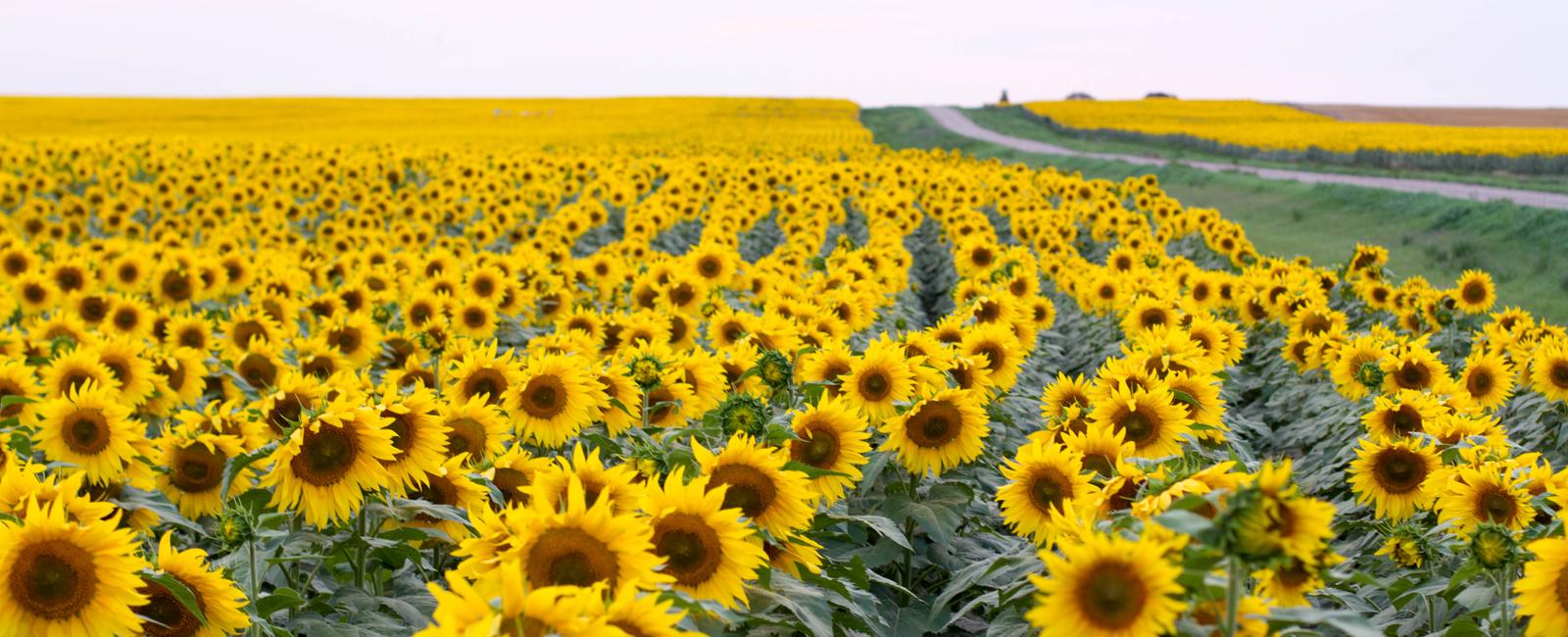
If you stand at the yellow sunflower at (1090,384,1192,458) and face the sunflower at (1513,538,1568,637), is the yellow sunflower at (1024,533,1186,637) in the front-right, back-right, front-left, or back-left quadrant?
front-right

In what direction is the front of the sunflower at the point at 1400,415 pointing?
toward the camera

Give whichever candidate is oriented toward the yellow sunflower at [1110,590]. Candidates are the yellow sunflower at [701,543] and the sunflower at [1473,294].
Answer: the sunflower

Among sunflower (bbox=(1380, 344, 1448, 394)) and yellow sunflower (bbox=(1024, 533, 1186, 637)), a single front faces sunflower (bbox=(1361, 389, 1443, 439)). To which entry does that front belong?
sunflower (bbox=(1380, 344, 1448, 394))

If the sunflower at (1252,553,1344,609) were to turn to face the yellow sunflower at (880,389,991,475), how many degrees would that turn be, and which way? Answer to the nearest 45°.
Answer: approximately 135° to its right

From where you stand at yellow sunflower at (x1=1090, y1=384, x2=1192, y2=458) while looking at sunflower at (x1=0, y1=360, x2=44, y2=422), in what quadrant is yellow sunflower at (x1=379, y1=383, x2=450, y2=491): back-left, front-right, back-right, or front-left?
front-left

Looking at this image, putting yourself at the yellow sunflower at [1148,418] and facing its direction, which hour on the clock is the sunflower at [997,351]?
The sunflower is roughly at 5 o'clock from the yellow sunflower.

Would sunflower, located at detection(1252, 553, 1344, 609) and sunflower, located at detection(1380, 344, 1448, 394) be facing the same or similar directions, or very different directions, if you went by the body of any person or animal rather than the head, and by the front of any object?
same or similar directions

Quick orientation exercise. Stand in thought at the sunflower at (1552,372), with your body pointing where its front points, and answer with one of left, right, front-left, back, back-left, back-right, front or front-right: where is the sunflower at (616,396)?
front-right

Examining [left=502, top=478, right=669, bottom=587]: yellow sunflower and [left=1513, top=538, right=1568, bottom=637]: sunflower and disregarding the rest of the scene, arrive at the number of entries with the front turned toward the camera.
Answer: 2

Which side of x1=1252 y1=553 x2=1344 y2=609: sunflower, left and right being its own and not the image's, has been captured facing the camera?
front

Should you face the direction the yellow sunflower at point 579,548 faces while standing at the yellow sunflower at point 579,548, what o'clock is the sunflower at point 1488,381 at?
The sunflower is roughly at 8 o'clock from the yellow sunflower.

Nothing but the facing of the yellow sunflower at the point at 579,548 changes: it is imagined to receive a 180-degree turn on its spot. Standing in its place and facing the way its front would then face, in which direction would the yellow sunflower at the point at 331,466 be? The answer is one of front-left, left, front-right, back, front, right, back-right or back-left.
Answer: front-left

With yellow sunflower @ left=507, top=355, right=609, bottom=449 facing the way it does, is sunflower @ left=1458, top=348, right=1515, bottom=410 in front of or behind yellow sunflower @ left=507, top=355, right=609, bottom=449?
behind

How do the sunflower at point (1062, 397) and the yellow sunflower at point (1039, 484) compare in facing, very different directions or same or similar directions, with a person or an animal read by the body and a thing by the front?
same or similar directions

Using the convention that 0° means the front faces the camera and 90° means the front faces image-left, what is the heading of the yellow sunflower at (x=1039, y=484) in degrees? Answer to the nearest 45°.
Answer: approximately 0°

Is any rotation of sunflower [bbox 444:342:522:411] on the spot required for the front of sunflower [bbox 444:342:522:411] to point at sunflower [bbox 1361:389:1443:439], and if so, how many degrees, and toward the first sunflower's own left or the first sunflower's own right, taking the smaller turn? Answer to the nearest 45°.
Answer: approximately 90° to the first sunflower's own left

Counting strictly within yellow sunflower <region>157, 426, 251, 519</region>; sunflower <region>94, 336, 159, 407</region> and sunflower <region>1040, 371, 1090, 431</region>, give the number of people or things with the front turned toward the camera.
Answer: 3
